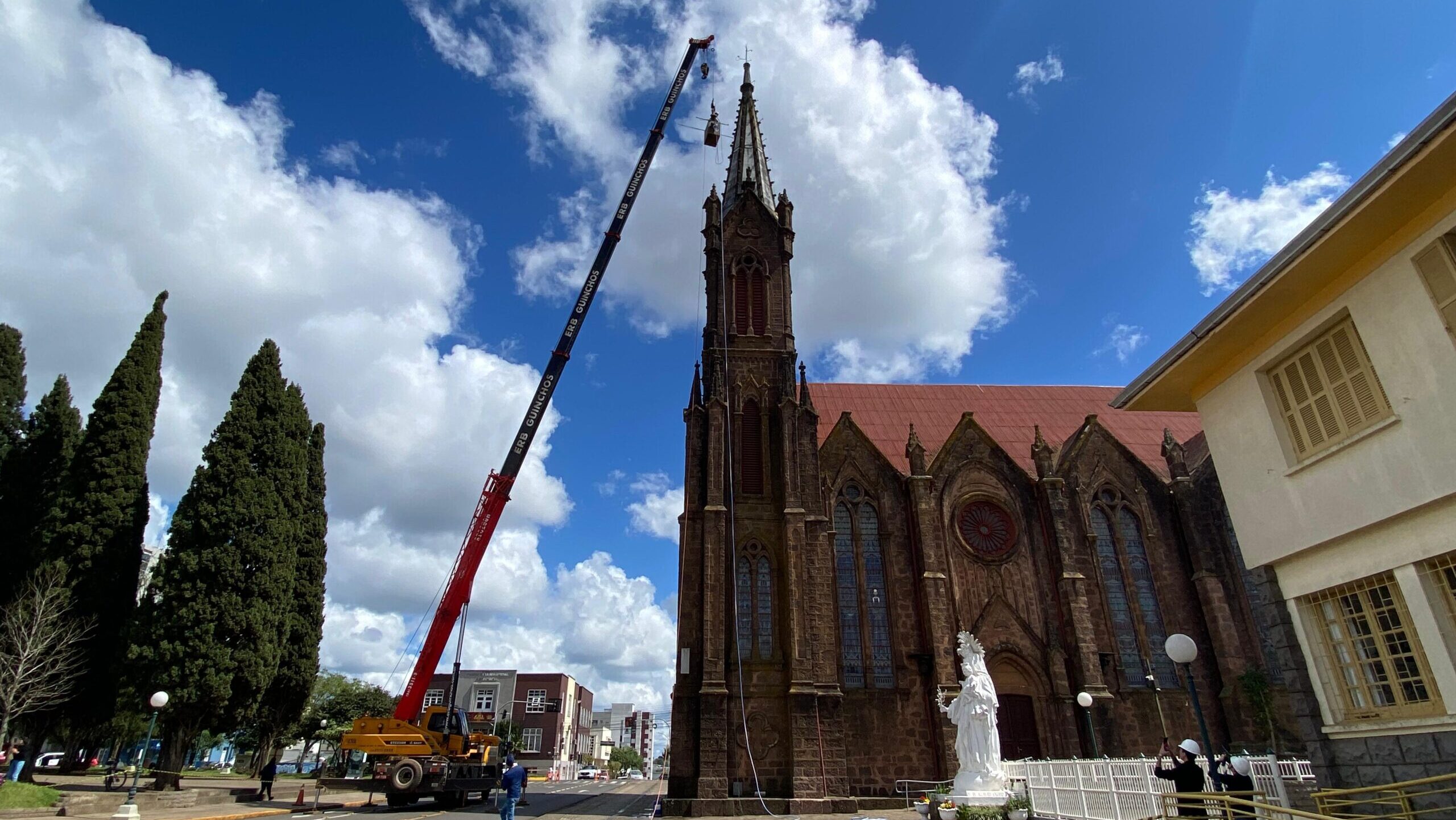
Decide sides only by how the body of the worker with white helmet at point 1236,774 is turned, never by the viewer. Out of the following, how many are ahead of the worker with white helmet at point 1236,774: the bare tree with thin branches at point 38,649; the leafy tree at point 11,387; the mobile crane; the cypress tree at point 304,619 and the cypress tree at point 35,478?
5

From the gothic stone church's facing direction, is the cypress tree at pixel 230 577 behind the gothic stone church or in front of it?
in front

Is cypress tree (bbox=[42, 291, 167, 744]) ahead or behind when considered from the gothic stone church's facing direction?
ahead

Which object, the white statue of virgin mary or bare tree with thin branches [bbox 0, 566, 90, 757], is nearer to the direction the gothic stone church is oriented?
the bare tree with thin branches

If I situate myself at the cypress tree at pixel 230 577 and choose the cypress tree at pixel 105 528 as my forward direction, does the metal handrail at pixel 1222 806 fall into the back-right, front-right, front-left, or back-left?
back-left

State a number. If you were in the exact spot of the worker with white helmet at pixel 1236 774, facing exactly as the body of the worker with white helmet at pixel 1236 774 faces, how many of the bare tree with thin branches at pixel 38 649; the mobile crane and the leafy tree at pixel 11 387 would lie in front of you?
3

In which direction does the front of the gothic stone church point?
to the viewer's left

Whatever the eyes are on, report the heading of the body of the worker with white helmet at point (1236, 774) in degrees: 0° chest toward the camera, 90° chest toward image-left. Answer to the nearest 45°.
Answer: approximately 90°
